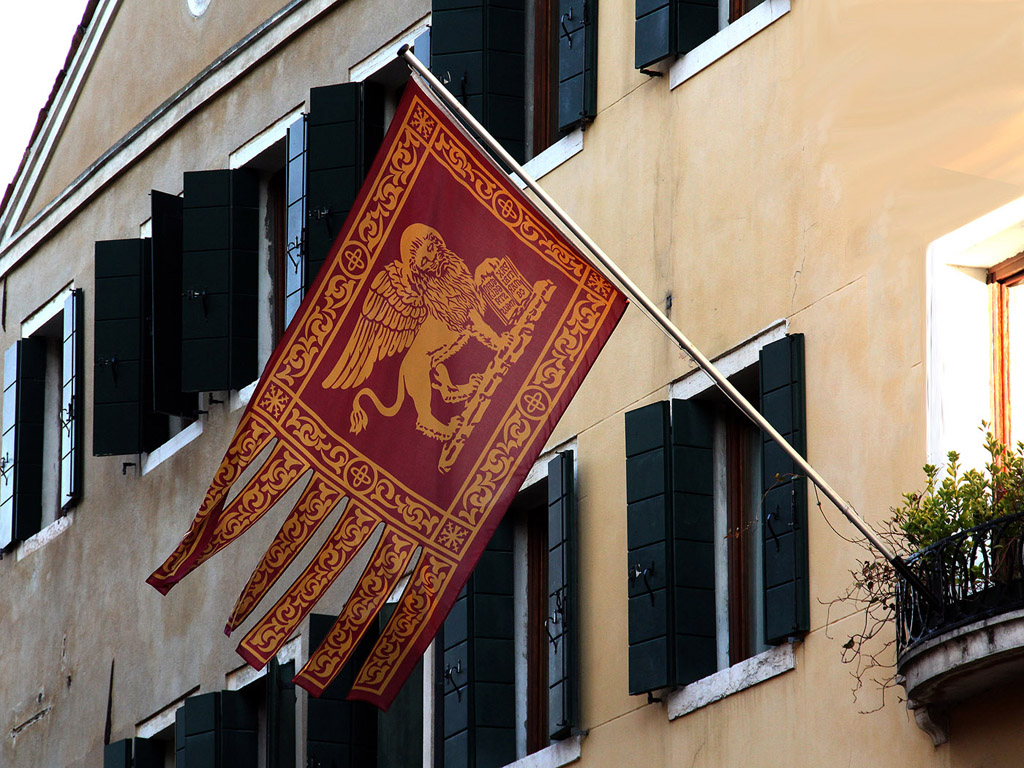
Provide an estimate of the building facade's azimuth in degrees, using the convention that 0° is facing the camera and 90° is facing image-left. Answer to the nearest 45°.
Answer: approximately 45°
